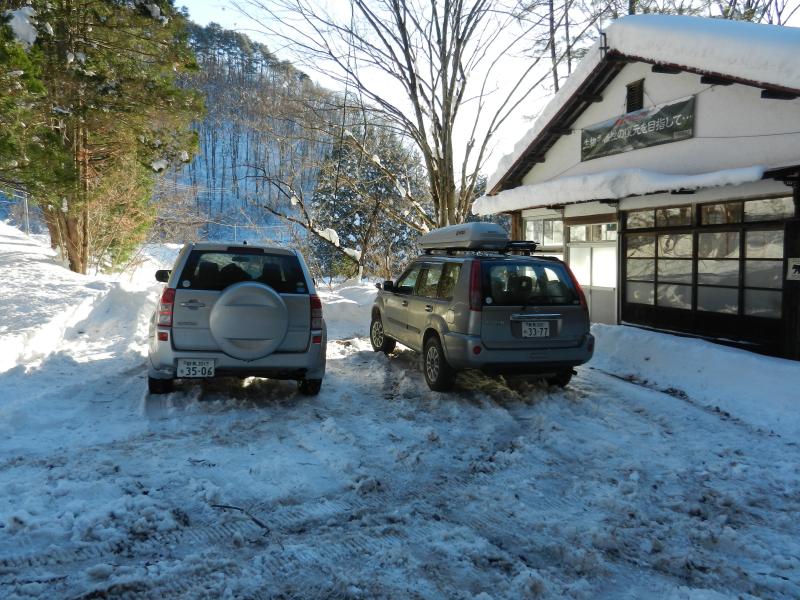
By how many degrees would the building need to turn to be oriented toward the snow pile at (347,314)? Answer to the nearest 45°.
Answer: approximately 45° to its right

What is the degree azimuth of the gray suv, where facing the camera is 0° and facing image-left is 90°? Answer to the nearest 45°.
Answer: approximately 135°

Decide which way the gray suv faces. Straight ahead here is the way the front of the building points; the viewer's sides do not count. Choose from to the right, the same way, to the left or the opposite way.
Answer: to the right

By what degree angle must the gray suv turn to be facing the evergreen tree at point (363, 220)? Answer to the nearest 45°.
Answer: approximately 45° to its right

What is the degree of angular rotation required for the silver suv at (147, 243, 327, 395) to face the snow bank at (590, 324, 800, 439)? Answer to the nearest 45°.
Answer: approximately 90° to its right

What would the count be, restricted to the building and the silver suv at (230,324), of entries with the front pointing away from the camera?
1

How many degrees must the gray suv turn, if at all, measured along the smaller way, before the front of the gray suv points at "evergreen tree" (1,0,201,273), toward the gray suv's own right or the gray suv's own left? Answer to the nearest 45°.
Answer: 0° — it already faces it

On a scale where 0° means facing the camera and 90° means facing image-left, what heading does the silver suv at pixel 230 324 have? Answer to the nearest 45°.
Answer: approximately 180°

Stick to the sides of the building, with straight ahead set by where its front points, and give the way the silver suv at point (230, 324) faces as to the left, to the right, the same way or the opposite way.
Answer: to the right

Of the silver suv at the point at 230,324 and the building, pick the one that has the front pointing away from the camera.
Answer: the silver suv
